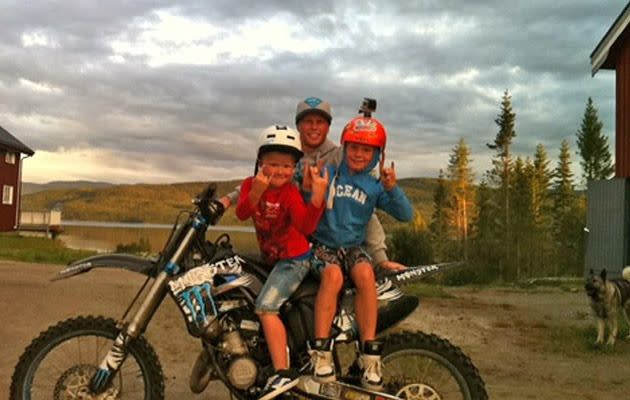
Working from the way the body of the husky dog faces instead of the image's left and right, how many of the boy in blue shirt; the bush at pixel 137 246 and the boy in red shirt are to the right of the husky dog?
1

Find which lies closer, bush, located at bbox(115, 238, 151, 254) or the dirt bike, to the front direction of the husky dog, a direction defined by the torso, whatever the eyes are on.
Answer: the dirt bike

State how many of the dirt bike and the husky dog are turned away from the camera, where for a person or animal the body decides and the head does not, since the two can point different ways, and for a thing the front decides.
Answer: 0

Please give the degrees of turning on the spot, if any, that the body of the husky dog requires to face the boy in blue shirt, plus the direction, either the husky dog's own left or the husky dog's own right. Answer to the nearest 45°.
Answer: approximately 45° to the husky dog's own left

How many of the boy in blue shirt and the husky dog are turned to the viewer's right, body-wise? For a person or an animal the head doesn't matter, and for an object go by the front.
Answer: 0

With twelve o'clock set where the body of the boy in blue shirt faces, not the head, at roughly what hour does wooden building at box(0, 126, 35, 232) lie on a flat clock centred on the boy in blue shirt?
The wooden building is roughly at 5 o'clock from the boy in blue shirt.

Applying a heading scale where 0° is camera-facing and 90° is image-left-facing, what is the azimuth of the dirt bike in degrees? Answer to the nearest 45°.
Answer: approximately 90°

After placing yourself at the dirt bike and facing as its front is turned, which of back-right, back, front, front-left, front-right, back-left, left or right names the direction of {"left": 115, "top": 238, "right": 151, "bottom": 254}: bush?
right

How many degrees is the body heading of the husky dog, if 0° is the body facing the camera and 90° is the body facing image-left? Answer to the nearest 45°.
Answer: approximately 45°

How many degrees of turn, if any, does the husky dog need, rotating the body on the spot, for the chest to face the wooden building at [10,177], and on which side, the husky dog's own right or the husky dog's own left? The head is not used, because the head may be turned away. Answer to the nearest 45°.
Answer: approximately 90° to the husky dog's own right

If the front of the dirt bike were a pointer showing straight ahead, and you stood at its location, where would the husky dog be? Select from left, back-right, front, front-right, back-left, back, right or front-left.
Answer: back-right

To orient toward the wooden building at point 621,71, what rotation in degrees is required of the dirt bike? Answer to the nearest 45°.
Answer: approximately 135° to its right
